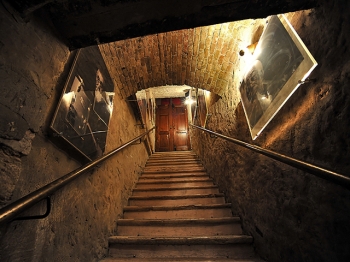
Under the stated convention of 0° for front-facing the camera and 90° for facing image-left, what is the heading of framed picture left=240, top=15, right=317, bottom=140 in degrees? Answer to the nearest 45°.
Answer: approximately 45°

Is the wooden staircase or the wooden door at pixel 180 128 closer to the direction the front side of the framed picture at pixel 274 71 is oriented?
the wooden staircase

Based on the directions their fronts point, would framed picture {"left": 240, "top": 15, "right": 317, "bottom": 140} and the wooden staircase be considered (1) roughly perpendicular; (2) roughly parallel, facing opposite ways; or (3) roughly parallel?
roughly perpendicular

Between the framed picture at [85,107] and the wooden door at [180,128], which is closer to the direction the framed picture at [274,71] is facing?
the framed picture

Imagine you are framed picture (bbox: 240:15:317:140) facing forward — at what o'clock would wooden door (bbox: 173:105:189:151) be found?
The wooden door is roughly at 3 o'clock from the framed picture.
